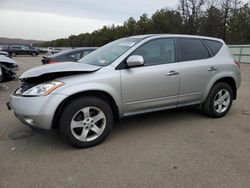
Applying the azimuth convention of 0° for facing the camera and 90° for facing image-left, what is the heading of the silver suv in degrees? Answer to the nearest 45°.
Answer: approximately 45°

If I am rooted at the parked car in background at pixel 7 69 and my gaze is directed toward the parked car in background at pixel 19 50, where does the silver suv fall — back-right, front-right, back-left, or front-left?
back-right

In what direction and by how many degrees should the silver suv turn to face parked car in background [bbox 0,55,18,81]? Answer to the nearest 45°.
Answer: approximately 90° to its right

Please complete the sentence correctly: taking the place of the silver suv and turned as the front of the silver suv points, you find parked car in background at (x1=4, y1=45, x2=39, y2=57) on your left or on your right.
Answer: on your right
